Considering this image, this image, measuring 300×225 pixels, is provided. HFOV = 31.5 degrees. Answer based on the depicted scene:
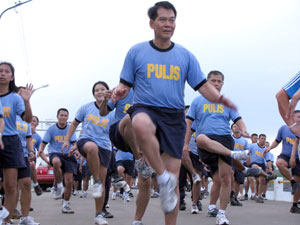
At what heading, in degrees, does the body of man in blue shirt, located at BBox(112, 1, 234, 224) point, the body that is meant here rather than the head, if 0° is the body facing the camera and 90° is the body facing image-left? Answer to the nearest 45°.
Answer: approximately 0°

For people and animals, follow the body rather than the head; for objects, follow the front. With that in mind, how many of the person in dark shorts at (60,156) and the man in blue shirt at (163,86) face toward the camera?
2

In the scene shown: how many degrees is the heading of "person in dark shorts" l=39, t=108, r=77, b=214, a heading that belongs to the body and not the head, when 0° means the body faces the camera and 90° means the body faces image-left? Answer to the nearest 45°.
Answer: approximately 0°

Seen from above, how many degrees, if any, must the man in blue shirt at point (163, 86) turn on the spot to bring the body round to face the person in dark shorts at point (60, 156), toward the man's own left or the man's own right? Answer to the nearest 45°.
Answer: approximately 180°

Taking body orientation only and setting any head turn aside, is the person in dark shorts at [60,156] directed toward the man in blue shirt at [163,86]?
yes
